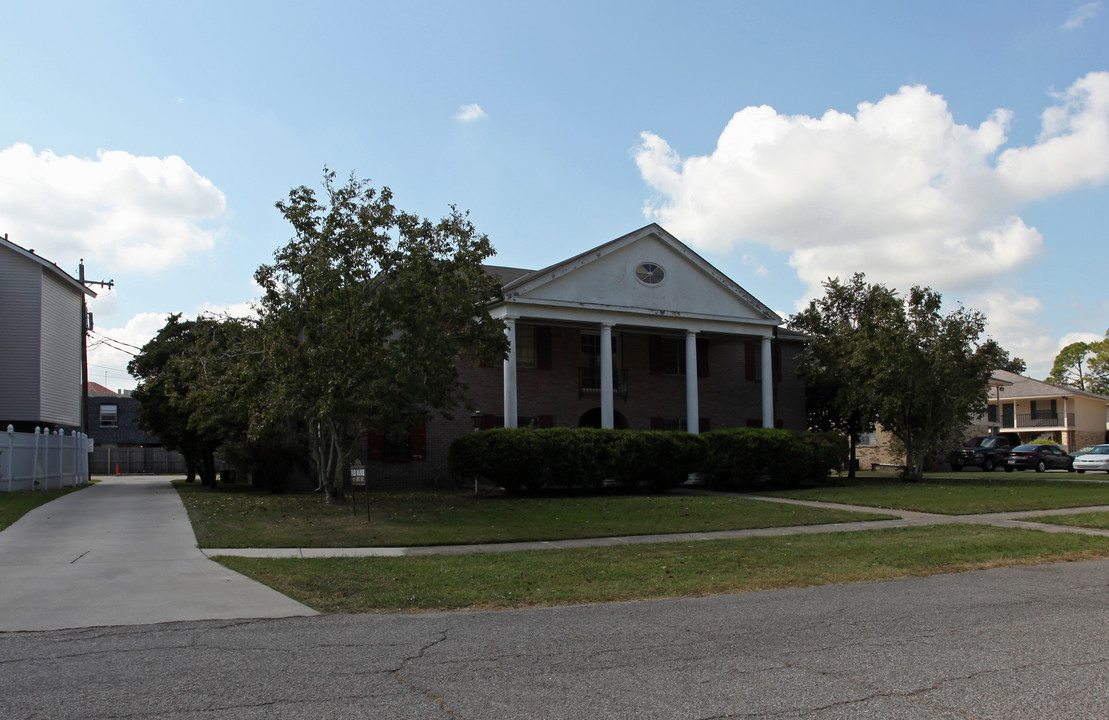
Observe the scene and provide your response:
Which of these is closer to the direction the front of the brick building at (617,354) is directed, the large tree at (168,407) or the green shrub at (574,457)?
the green shrub

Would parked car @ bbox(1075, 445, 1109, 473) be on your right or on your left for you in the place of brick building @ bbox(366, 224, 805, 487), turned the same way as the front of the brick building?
on your left

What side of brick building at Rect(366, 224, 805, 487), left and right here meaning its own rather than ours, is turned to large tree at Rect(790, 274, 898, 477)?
left

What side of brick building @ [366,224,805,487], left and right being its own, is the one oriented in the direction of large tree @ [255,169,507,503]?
right

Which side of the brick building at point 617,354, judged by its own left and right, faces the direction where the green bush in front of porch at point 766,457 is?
front

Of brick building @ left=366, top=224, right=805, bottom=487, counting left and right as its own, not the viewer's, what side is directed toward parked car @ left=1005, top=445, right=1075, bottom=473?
left

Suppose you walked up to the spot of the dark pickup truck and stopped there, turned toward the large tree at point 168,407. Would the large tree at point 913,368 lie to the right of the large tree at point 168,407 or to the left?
left

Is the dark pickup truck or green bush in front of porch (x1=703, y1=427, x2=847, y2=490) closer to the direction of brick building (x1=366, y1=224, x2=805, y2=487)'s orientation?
the green bush in front of porch

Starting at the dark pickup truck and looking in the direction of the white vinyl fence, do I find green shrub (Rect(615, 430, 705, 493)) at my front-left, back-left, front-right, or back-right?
front-left

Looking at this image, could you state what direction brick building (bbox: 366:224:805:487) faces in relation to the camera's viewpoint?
facing the viewer and to the right of the viewer

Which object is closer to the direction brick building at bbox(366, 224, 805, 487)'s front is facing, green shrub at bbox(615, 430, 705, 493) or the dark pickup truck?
the green shrub
